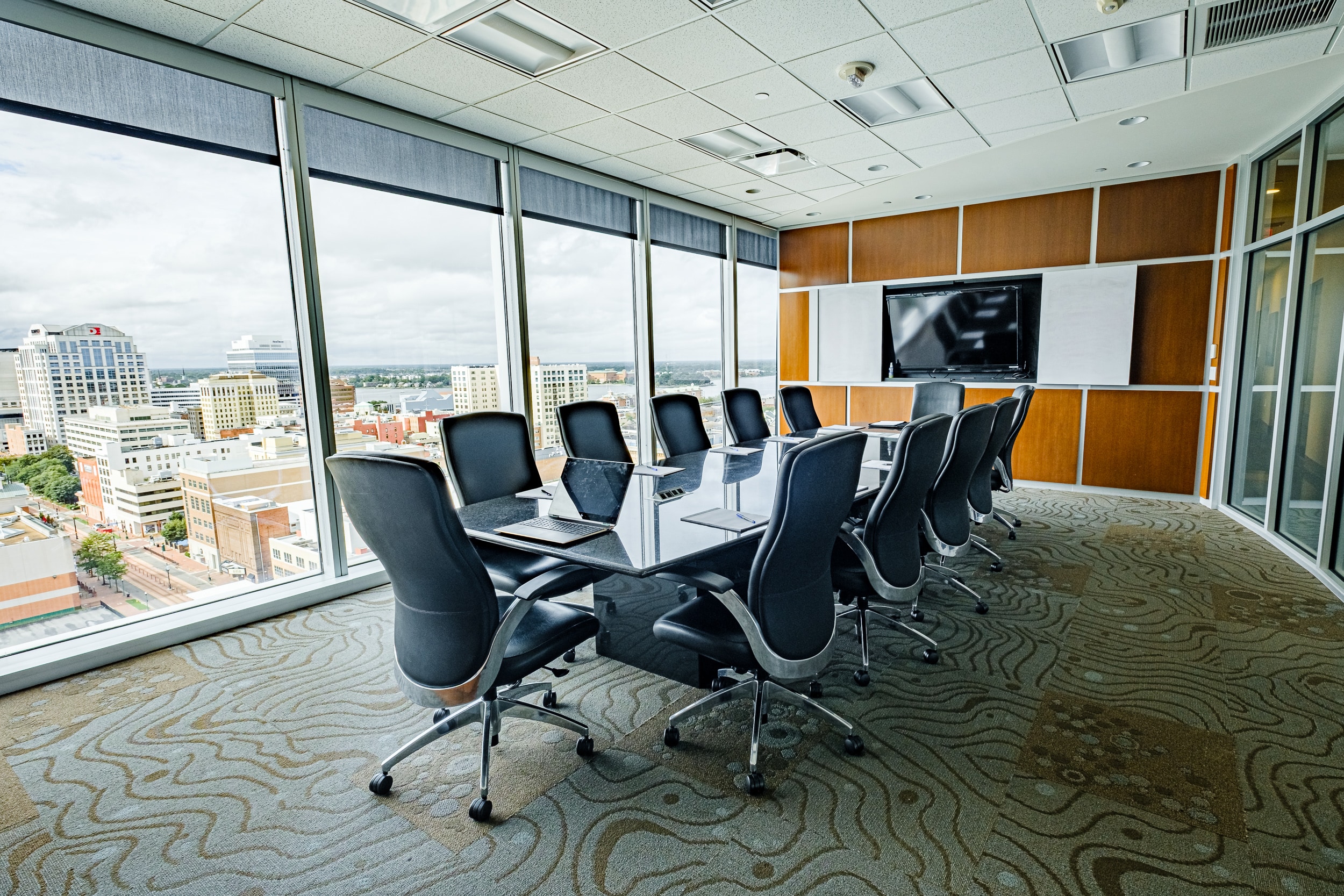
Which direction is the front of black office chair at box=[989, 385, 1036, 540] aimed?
to the viewer's left

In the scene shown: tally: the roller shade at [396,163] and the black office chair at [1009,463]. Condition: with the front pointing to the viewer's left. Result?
1

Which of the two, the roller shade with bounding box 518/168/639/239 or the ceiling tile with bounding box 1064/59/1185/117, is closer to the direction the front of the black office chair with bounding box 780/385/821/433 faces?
the ceiling tile

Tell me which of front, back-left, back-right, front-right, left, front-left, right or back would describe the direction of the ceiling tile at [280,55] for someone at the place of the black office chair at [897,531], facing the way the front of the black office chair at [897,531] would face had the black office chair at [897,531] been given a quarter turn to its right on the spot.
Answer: back-left

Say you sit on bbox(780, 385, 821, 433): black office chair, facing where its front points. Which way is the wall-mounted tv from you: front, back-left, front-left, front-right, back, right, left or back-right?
left

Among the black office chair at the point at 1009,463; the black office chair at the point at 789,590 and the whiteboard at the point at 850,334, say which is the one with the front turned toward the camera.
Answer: the whiteboard

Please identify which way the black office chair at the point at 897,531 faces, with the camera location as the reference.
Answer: facing away from the viewer and to the left of the viewer

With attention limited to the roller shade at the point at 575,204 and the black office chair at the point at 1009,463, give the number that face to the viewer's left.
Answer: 1

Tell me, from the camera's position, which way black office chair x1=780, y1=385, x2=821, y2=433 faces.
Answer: facing the viewer and to the right of the viewer

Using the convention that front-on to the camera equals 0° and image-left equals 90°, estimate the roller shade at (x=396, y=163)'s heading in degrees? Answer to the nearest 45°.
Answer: approximately 315°

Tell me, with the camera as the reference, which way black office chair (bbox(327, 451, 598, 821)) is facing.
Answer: facing away from the viewer and to the right of the viewer

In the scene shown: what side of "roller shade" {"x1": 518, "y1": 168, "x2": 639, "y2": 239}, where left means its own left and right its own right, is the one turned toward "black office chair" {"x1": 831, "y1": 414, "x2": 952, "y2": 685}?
front

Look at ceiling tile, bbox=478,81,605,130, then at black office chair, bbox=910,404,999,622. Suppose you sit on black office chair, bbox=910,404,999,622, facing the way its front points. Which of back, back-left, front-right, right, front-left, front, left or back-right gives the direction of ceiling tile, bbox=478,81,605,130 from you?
front-left

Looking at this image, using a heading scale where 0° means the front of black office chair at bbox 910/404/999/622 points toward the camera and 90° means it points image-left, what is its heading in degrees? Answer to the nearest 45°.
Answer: approximately 135°

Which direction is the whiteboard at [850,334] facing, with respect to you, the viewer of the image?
facing the viewer
